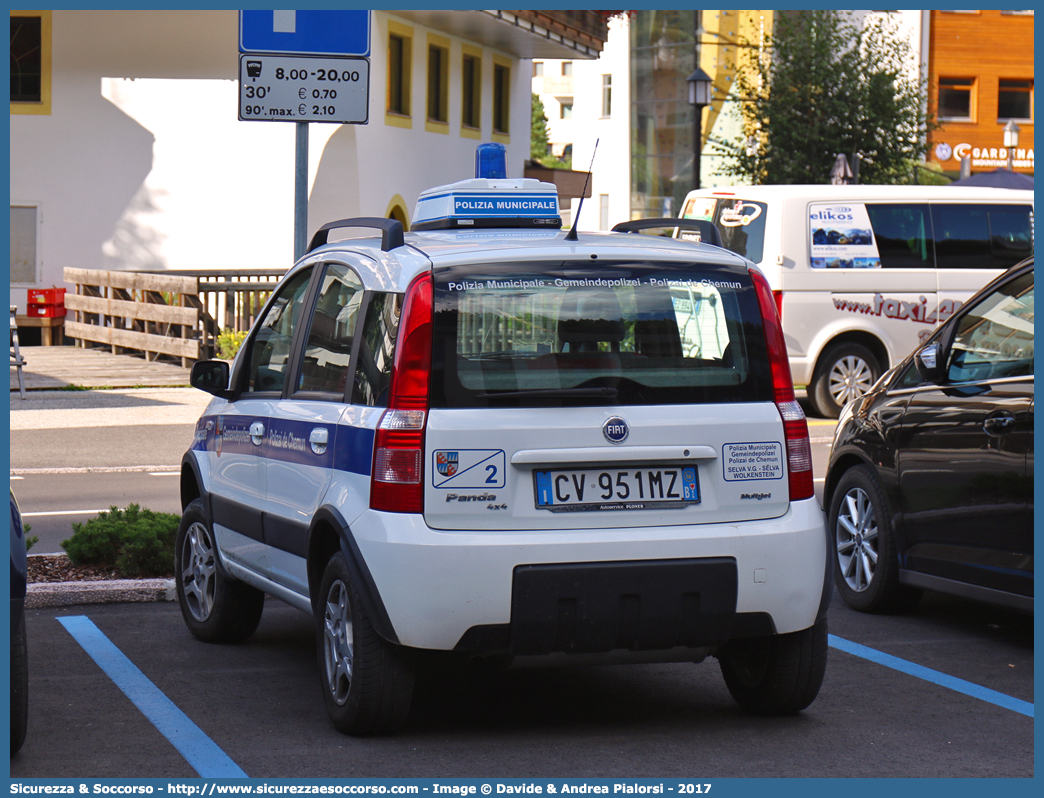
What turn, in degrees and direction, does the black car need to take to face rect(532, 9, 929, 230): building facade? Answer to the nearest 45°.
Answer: approximately 45° to its right

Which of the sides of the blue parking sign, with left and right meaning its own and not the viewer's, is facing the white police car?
front

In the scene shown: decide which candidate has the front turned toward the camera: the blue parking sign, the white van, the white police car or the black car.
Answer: the blue parking sign

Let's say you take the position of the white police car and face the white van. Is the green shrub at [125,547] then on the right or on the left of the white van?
left

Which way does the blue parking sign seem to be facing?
toward the camera

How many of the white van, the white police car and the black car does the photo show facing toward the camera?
0

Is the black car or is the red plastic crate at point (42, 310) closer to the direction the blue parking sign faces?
the black car

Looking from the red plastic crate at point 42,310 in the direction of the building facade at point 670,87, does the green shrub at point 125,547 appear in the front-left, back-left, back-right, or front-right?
back-right

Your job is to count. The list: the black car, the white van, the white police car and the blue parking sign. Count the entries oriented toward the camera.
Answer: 1

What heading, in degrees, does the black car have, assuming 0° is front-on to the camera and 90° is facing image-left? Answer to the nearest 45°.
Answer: approximately 135°
